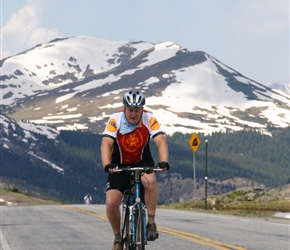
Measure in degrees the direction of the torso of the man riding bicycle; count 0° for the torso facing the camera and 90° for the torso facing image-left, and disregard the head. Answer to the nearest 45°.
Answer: approximately 0°
